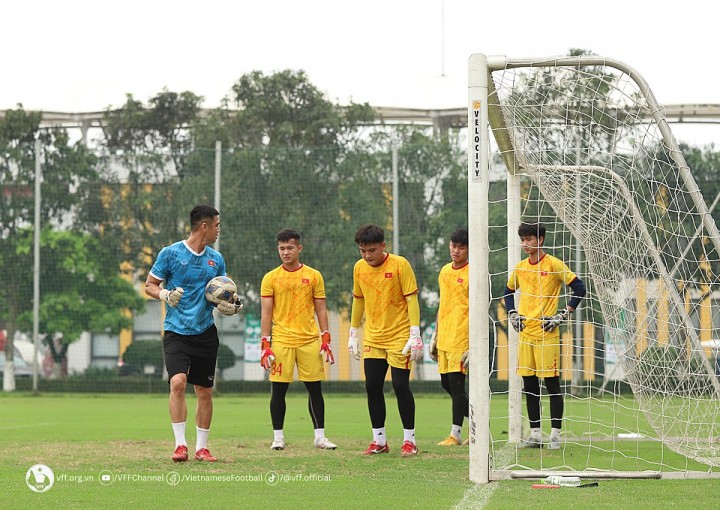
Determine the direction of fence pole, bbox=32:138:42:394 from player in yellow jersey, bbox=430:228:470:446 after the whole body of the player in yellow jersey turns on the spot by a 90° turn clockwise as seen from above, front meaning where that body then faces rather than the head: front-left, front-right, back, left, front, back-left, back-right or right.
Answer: front

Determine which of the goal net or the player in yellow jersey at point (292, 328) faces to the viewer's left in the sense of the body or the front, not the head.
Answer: the goal net

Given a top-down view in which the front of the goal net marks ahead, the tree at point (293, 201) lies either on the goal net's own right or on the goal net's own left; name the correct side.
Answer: on the goal net's own right

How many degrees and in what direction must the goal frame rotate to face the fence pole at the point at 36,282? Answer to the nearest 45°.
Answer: approximately 45° to its right

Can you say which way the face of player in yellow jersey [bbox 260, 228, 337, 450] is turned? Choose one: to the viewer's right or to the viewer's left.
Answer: to the viewer's left

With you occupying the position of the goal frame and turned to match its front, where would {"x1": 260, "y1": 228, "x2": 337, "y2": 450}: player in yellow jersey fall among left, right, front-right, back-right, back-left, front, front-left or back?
front-right

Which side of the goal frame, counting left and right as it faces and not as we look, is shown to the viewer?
left
